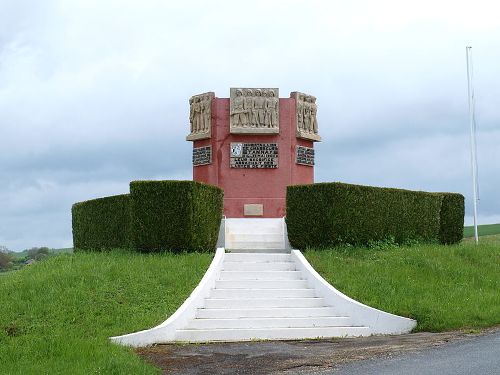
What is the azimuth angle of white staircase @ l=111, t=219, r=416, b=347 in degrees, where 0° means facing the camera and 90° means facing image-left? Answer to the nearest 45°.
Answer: approximately 0°

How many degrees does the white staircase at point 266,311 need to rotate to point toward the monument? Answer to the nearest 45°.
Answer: approximately 180°

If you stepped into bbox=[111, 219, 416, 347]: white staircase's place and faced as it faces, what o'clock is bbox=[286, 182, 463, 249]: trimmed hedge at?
The trimmed hedge is roughly at 7 o'clock from the white staircase.

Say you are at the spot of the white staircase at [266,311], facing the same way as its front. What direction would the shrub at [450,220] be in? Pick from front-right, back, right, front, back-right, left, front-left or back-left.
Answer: back-left

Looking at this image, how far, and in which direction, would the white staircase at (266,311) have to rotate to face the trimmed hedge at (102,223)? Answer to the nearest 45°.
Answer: approximately 135° to its right

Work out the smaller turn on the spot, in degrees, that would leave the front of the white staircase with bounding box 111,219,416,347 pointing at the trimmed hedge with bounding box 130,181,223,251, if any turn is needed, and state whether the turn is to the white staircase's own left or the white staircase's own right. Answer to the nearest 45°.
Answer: approximately 135° to the white staircase's own right
